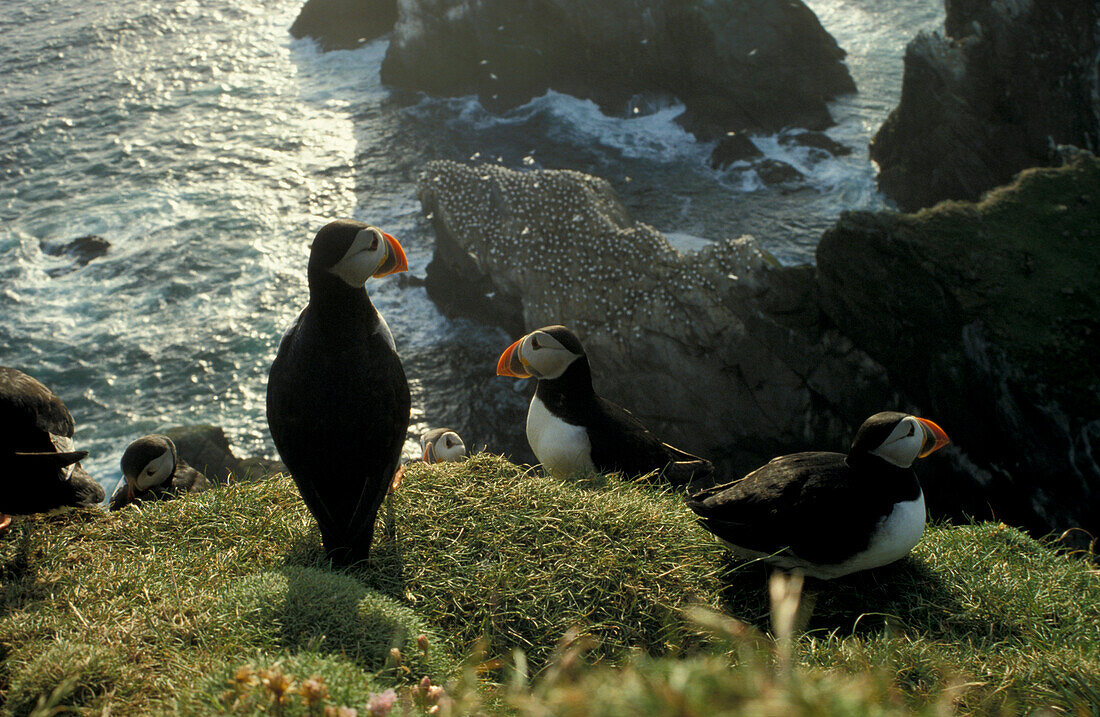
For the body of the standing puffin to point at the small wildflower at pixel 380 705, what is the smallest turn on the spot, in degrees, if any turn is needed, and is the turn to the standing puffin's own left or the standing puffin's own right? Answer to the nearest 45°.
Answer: approximately 180°

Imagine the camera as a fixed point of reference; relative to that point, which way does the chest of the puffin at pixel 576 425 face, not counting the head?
to the viewer's left

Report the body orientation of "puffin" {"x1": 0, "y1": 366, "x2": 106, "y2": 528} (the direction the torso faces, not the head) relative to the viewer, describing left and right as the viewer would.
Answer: facing to the left of the viewer

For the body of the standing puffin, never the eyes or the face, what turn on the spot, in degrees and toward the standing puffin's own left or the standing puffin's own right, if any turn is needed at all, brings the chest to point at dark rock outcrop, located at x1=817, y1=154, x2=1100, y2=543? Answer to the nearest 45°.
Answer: approximately 45° to the standing puffin's own right

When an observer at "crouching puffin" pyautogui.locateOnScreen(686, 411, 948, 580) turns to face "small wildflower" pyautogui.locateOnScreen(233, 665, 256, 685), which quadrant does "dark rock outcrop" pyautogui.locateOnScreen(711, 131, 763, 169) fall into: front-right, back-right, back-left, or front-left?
back-right

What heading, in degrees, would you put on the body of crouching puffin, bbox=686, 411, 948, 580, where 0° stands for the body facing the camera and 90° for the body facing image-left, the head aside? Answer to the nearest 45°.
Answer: approximately 270°

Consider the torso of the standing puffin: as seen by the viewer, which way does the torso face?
away from the camera

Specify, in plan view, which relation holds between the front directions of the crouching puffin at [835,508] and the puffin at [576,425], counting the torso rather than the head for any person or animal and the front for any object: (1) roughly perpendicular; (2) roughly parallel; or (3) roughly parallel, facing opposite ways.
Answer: roughly parallel, facing opposite ways

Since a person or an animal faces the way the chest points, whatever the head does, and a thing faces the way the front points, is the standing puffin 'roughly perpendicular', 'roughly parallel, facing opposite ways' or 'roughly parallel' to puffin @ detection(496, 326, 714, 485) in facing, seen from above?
roughly perpendicular

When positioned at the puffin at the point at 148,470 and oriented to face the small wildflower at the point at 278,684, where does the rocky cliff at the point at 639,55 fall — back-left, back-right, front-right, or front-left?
back-left

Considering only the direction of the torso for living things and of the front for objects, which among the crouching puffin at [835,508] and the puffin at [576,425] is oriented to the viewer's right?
the crouching puffin

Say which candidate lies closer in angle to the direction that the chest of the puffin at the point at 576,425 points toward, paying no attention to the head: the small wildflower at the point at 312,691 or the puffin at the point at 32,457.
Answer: the puffin

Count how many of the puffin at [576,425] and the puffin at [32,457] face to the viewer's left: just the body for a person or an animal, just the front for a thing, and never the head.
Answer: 2

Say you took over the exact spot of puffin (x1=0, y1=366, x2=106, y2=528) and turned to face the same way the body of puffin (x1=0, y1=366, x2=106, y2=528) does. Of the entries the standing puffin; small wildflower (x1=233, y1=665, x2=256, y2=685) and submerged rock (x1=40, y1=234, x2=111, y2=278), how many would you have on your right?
1

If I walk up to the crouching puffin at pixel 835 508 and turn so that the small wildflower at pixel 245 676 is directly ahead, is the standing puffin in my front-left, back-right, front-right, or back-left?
front-right
